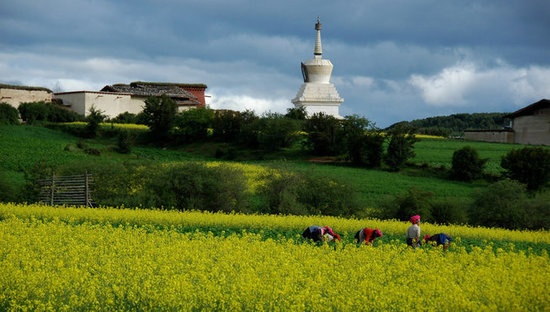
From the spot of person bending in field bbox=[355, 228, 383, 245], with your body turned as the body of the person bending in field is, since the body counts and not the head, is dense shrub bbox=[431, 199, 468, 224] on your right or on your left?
on your left

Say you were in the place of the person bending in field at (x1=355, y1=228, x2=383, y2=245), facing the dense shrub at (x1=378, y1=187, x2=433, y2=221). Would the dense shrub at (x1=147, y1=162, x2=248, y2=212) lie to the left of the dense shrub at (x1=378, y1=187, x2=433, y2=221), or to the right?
left

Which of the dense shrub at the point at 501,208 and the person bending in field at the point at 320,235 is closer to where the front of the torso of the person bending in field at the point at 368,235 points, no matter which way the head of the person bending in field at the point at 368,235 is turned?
the dense shrub

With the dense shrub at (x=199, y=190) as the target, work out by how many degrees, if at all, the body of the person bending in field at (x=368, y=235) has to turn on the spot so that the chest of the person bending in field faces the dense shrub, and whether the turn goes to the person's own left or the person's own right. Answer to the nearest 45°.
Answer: approximately 135° to the person's own left

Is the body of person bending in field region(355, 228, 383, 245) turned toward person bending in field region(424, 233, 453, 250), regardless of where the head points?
yes

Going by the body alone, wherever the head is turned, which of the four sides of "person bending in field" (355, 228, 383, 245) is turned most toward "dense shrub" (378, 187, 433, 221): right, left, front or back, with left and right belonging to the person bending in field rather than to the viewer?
left

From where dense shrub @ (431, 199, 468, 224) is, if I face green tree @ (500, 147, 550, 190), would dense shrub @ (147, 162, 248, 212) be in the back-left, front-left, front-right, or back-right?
back-left

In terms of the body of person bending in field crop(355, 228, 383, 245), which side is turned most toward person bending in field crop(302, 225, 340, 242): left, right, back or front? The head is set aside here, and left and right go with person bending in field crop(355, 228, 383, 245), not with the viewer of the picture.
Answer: back

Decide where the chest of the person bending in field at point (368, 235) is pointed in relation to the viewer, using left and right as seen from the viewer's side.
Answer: facing to the right of the viewer

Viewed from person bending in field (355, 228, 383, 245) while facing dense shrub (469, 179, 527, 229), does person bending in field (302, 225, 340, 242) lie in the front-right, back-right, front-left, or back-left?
back-left
